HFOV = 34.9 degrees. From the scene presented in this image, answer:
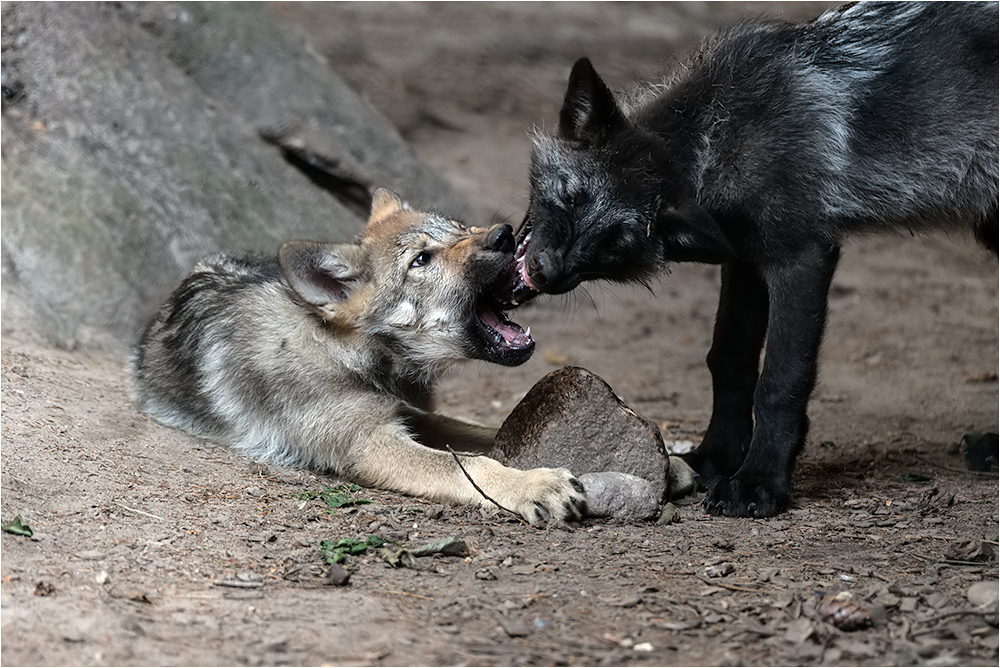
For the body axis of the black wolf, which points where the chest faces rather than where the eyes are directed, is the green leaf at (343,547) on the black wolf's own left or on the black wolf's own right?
on the black wolf's own left

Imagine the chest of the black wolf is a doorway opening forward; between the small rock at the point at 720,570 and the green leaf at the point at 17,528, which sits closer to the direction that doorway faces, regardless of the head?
the green leaf

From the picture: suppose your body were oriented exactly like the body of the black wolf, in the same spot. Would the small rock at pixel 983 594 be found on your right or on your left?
on your left

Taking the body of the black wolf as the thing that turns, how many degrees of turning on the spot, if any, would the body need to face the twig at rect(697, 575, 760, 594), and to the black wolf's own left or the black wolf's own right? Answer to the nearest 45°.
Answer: approximately 90° to the black wolf's own left

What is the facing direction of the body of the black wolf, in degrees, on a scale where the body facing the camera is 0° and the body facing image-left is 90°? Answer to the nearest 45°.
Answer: approximately 90°

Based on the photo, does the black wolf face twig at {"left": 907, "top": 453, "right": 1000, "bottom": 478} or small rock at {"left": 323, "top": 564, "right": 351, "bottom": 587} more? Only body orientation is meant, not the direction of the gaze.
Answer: the small rock

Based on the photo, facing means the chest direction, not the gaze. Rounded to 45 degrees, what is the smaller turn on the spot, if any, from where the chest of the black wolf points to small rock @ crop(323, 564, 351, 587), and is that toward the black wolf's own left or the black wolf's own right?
approximately 45° to the black wolf's own left

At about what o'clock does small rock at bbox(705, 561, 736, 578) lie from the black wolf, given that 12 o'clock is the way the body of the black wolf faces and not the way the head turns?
The small rock is roughly at 9 o'clock from the black wolf.

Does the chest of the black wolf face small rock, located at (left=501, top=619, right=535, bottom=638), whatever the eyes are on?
no

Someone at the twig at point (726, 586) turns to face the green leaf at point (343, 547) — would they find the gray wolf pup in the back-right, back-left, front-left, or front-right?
front-right
